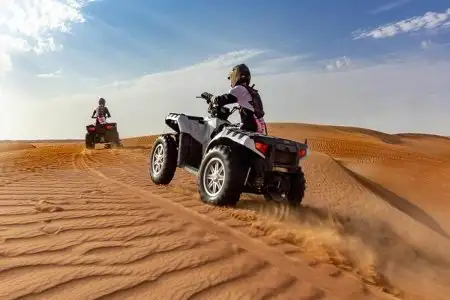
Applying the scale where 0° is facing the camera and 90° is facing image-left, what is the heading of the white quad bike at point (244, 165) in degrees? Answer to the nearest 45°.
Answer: approximately 135°

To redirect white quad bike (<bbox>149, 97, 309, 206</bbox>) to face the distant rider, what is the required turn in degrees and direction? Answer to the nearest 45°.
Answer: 0° — it already faces them
